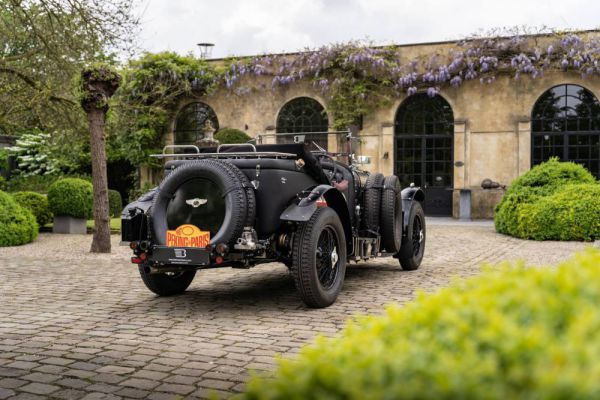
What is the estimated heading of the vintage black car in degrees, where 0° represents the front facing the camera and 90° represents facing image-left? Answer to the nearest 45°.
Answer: approximately 225°

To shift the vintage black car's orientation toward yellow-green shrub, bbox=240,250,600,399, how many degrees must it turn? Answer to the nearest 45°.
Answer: approximately 135° to its right

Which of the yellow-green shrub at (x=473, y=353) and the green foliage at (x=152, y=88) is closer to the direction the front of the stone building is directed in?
the yellow-green shrub

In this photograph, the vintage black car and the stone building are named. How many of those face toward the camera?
1

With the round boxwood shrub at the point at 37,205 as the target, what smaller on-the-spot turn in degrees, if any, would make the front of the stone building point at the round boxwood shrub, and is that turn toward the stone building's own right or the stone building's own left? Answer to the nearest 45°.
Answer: approximately 45° to the stone building's own right

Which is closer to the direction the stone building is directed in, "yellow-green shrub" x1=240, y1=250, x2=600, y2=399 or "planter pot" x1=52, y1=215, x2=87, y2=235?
the yellow-green shrub

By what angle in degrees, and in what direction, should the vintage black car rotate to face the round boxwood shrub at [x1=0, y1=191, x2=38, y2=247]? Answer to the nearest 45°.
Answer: approximately 90° to its left

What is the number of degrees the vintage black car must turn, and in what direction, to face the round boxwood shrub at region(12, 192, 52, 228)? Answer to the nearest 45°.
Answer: approximately 90° to its left

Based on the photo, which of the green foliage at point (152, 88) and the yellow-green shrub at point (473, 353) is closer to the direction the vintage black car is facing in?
the green foliage

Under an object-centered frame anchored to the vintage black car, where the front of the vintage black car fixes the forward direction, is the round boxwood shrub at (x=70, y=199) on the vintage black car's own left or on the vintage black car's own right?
on the vintage black car's own left

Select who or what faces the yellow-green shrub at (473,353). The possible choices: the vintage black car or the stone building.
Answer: the stone building

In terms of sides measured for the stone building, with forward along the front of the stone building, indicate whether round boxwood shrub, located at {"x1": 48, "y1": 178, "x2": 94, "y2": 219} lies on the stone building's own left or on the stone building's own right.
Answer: on the stone building's own right
